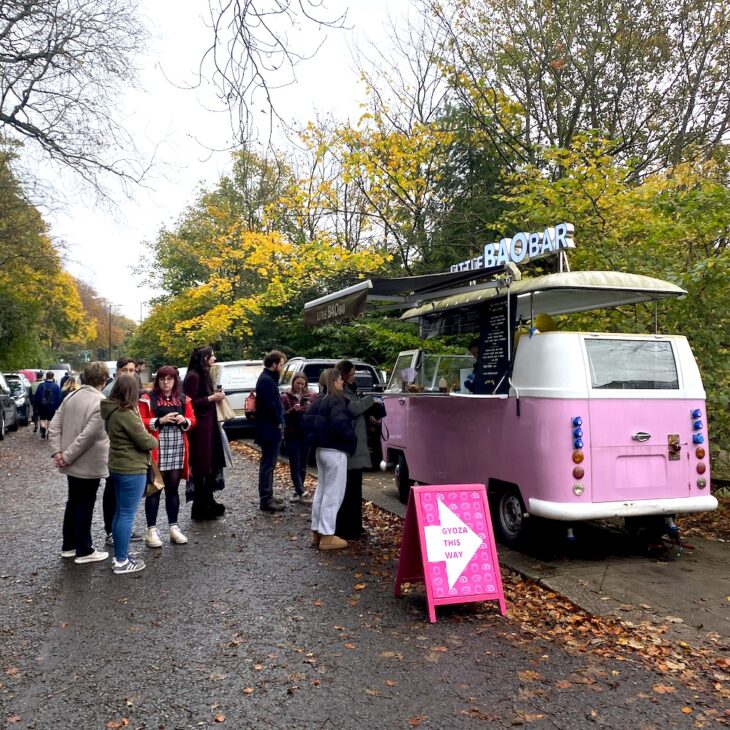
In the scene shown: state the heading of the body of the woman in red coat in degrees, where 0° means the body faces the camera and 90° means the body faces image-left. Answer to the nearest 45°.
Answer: approximately 0°

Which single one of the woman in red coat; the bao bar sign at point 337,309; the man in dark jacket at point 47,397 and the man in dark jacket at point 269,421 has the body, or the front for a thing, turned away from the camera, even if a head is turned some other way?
the man in dark jacket at point 47,397

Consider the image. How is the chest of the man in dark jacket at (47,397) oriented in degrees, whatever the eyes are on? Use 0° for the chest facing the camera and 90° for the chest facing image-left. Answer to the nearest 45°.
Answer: approximately 180°

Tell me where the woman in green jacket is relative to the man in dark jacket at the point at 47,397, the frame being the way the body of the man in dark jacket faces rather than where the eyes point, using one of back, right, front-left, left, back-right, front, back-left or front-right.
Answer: back

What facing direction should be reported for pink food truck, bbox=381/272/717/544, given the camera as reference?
facing away from the viewer and to the left of the viewer

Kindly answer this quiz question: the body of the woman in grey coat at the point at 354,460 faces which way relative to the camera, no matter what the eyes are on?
to the viewer's right

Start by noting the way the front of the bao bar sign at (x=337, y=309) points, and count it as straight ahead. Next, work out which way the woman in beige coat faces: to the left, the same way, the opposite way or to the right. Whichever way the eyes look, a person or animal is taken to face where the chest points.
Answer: the opposite way

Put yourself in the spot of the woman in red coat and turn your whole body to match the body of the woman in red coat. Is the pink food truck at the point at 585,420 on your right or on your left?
on your left

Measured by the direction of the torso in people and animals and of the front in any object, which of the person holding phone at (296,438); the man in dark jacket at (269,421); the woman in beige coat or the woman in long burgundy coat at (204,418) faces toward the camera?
the person holding phone

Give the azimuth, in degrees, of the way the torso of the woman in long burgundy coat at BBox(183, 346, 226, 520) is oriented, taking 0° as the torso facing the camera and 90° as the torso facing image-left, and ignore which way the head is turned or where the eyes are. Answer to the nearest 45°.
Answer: approximately 270°

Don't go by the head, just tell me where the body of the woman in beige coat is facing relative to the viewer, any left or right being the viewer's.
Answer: facing away from the viewer and to the right of the viewer
